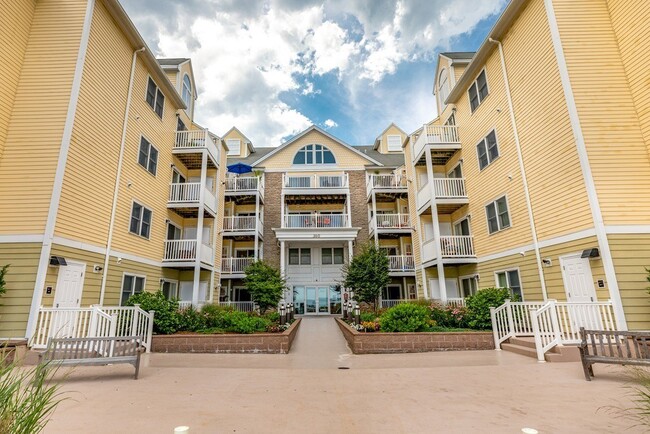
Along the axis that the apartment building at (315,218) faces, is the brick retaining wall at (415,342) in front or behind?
in front

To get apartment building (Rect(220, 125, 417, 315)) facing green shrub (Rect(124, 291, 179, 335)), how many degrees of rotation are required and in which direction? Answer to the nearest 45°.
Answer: approximately 45° to its right

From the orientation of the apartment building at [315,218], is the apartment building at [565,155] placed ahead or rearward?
ahead

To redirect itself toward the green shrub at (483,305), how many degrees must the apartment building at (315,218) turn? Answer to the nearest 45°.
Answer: approximately 45° to its left

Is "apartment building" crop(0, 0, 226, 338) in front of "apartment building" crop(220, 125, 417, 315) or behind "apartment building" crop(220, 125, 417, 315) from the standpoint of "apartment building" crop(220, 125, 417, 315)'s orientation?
in front

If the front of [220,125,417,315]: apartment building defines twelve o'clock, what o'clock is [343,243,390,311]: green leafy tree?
The green leafy tree is roughly at 11 o'clock from the apartment building.

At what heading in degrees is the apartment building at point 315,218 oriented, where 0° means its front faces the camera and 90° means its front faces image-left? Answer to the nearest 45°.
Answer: approximately 0°
